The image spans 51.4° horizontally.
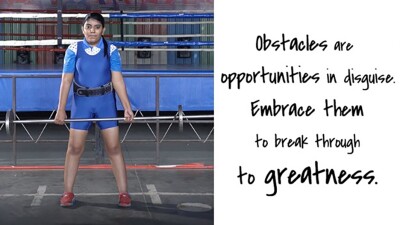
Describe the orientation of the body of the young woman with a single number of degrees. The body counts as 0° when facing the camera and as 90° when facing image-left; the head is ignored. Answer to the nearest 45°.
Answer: approximately 0°
